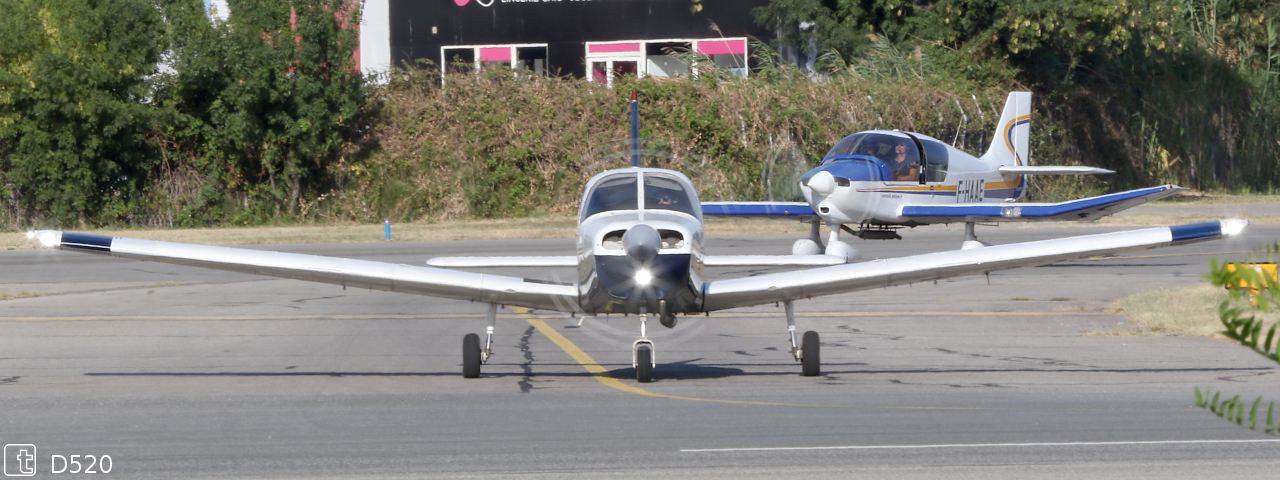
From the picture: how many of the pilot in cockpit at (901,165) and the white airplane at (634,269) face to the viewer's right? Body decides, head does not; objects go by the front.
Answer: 0

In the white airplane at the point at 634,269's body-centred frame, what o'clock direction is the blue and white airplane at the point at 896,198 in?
The blue and white airplane is roughly at 7 o'clock from the white airplane.

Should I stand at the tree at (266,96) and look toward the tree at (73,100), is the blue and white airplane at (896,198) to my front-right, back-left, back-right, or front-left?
back-left

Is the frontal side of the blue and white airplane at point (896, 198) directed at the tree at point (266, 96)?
no

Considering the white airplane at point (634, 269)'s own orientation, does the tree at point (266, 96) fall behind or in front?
behind

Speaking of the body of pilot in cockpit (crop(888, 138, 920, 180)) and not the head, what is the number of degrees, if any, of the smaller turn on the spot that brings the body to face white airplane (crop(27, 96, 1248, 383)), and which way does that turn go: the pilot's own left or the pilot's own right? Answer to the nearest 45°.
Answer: approximately 45° to the pilot's own left

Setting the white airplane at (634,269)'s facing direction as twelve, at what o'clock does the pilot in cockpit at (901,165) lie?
The pilot in cockpit is roughly at 7 o'clock from the white airplane.

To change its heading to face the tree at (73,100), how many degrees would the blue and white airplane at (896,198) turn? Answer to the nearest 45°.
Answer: approximately 45° to its right

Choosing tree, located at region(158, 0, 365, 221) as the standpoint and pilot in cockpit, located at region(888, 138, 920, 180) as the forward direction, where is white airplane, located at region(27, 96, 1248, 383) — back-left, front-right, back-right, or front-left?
front-right

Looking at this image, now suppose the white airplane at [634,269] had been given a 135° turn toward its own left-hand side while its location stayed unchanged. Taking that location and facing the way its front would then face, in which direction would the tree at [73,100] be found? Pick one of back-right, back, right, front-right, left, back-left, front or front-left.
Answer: left

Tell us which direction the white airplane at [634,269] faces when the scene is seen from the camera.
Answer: facing the viewer

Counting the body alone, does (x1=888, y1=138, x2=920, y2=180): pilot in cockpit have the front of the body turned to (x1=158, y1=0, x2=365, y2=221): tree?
no

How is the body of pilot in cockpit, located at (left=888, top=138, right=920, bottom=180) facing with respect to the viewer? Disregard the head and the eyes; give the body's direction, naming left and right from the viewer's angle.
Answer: facing the viewer and to the left of the viewer

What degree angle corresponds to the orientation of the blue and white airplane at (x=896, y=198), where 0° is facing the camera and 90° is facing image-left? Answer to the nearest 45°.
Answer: approximately 45°
